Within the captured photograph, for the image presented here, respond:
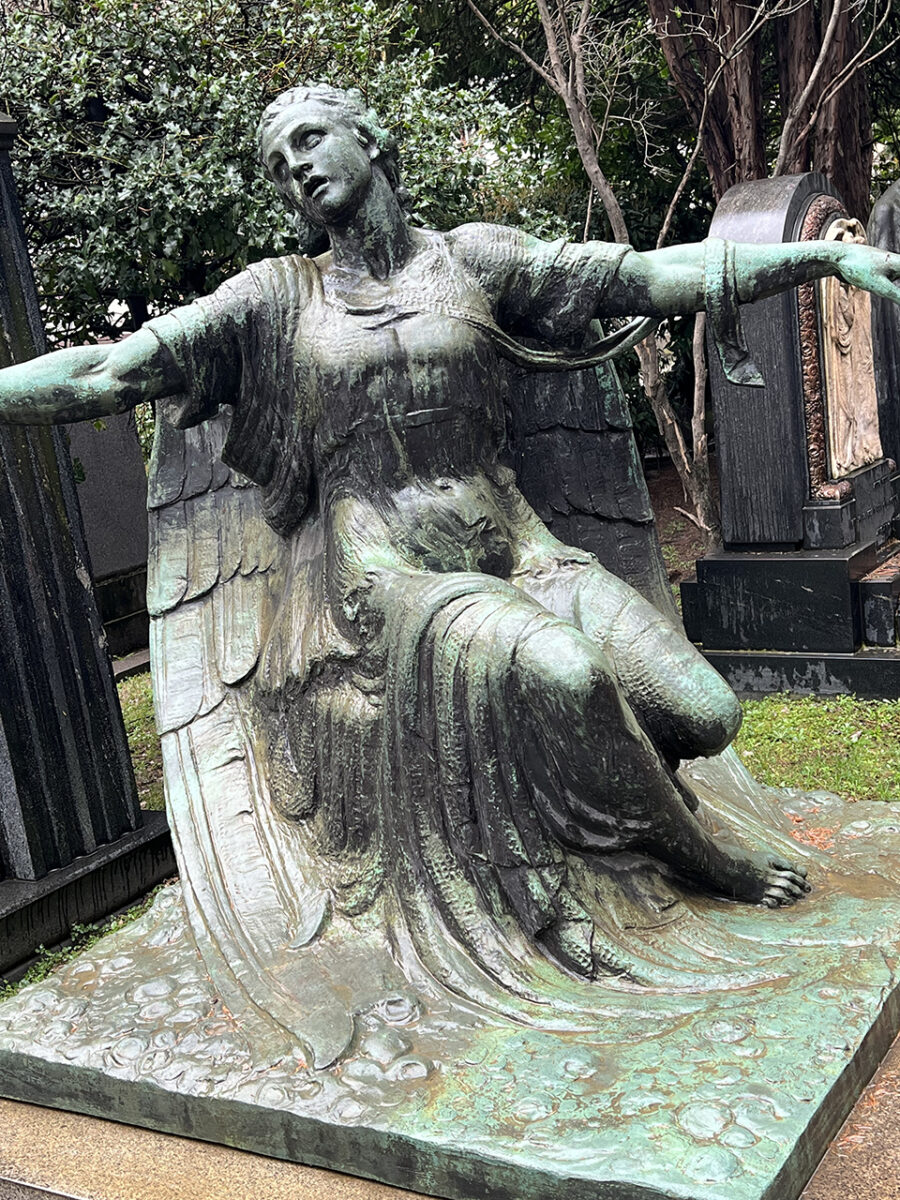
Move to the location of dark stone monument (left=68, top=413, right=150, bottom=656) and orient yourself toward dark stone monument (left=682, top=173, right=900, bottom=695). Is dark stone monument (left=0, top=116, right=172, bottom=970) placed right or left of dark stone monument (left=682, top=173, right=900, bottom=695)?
right

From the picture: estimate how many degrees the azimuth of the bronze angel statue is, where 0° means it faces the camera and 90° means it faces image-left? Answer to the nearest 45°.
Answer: approximately 0°

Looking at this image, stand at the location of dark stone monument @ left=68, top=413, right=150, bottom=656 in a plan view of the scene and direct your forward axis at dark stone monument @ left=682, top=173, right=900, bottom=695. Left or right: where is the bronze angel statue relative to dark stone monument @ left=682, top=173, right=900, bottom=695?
right

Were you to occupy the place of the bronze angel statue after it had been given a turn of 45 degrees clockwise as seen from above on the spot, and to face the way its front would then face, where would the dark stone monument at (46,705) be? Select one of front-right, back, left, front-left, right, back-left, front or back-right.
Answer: right

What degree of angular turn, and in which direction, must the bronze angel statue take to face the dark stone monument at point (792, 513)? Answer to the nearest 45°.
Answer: approximately 135° to its left

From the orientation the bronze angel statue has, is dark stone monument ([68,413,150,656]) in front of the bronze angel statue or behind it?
behind

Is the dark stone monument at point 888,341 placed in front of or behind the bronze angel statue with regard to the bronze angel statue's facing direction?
behind
